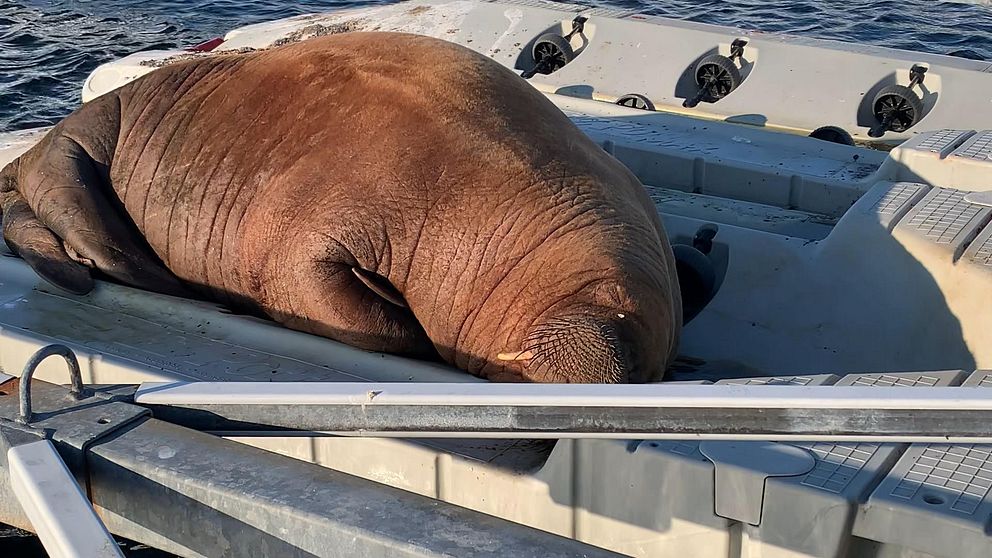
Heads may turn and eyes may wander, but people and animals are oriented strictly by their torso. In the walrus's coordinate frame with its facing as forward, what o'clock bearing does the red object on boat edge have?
The red object on boat edge is roughly at 7 o'clock from the walrus.

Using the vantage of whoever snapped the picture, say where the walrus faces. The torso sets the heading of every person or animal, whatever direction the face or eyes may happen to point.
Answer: facing the viewer and to the right of the viewer
